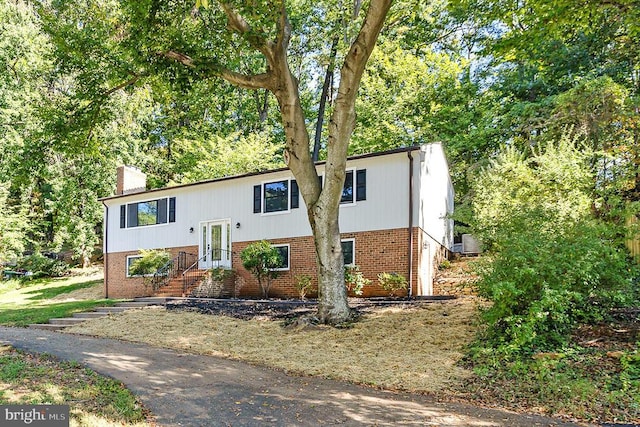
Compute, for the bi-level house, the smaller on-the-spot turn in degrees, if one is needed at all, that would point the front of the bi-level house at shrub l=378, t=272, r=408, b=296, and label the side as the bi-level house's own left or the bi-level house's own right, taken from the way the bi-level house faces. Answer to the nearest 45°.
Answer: approximately 90° to the bi-level house's own left

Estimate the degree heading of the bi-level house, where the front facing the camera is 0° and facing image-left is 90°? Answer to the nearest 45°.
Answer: approximately 45°

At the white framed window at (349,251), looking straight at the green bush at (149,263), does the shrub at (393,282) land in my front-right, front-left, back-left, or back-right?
back-left

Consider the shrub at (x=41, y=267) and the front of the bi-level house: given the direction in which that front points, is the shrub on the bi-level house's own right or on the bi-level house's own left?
on the bi-level house's own right

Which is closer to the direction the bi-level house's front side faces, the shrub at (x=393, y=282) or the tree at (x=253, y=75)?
the tree

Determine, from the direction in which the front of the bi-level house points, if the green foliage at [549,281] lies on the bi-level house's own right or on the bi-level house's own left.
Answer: on the bi-level house's own left
